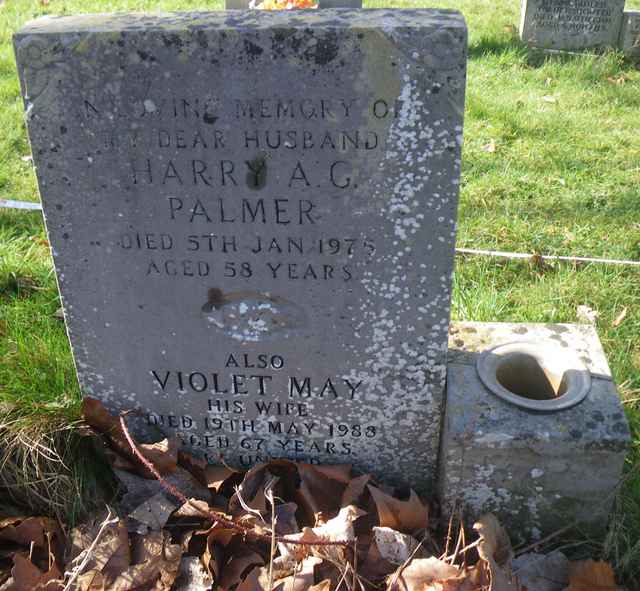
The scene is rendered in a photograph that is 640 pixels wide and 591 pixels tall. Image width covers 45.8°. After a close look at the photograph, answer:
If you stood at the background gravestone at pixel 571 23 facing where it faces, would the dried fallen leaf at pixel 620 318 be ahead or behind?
ahead

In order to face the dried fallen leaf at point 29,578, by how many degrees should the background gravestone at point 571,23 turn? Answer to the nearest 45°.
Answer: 0° — it already faces it

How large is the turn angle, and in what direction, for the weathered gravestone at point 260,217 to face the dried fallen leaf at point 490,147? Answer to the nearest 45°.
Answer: approximately 135° to its left

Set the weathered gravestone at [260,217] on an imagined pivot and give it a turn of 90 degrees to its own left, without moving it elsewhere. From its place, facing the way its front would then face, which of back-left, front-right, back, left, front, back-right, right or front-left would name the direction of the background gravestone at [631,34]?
front-left

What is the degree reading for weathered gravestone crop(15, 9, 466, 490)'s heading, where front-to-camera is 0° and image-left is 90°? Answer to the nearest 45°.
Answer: approximately 0°

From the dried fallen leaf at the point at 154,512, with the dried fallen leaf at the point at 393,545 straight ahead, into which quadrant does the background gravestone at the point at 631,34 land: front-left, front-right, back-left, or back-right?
front-left

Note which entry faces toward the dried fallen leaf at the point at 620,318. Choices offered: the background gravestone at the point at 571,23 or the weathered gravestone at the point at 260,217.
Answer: the background gravestone

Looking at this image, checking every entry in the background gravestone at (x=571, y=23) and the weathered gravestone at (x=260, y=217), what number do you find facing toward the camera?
2

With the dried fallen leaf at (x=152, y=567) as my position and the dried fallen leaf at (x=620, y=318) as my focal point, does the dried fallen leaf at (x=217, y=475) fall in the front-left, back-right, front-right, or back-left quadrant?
front-left

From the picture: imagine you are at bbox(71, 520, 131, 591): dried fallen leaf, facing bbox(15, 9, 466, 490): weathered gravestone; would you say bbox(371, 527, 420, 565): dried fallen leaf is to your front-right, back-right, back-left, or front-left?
front-right

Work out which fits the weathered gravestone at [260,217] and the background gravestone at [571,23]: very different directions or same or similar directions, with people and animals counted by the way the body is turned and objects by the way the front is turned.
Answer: same or similar directions

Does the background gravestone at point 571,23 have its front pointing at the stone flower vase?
yes

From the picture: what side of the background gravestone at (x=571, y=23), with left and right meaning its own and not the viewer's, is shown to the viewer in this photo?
front

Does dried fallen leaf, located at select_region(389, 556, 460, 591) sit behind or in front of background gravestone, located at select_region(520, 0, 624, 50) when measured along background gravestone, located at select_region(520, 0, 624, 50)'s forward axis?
in front

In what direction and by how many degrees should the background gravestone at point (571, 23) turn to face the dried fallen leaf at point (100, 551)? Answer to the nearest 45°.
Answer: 0° — it already faces it

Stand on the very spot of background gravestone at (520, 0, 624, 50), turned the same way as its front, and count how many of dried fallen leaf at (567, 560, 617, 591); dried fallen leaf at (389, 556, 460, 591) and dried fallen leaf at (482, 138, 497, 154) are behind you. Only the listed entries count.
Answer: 0

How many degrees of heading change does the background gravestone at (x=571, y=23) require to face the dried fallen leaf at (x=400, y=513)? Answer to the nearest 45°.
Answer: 0° — it already faces it
